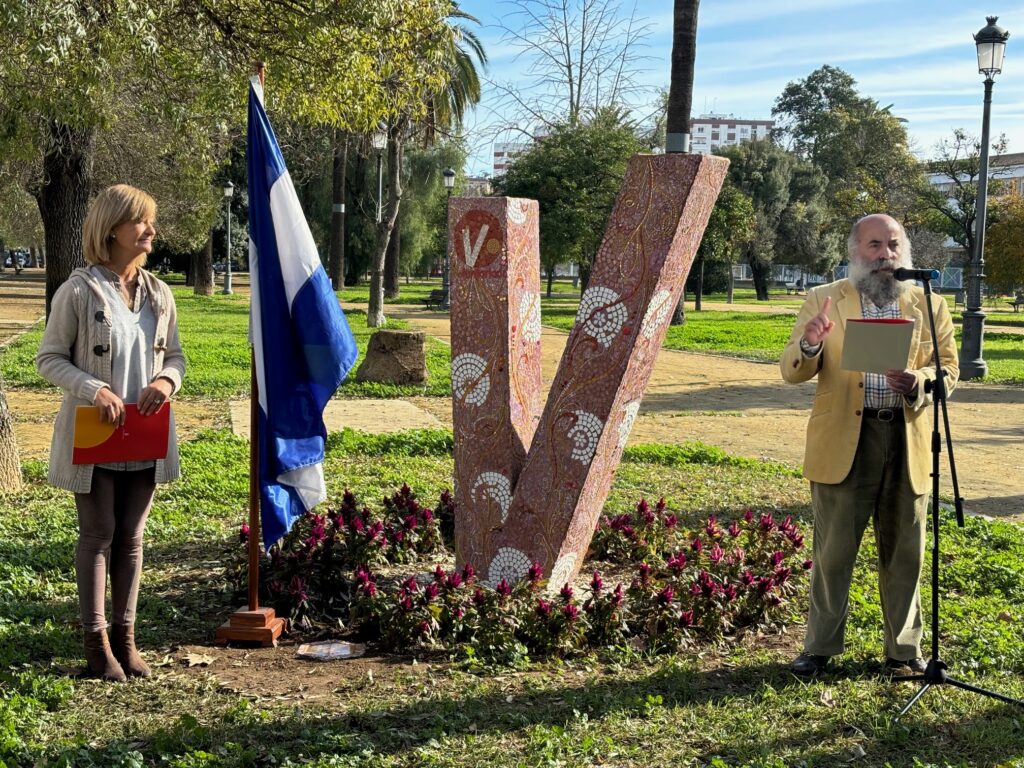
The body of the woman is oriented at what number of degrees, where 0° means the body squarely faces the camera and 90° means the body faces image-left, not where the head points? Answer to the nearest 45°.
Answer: approximately 315°

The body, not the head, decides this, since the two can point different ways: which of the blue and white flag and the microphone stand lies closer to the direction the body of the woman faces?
the microphone stand

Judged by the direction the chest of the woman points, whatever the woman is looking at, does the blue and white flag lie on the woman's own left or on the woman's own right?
on the woman's own left

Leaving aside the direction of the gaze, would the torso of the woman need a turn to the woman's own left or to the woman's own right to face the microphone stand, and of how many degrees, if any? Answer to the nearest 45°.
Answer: approximately 45° to the woman's own left

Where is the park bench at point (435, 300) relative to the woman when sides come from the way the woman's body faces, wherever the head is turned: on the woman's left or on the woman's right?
on the woman's left

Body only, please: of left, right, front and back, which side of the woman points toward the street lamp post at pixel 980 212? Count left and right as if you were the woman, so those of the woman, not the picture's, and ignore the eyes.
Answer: left
